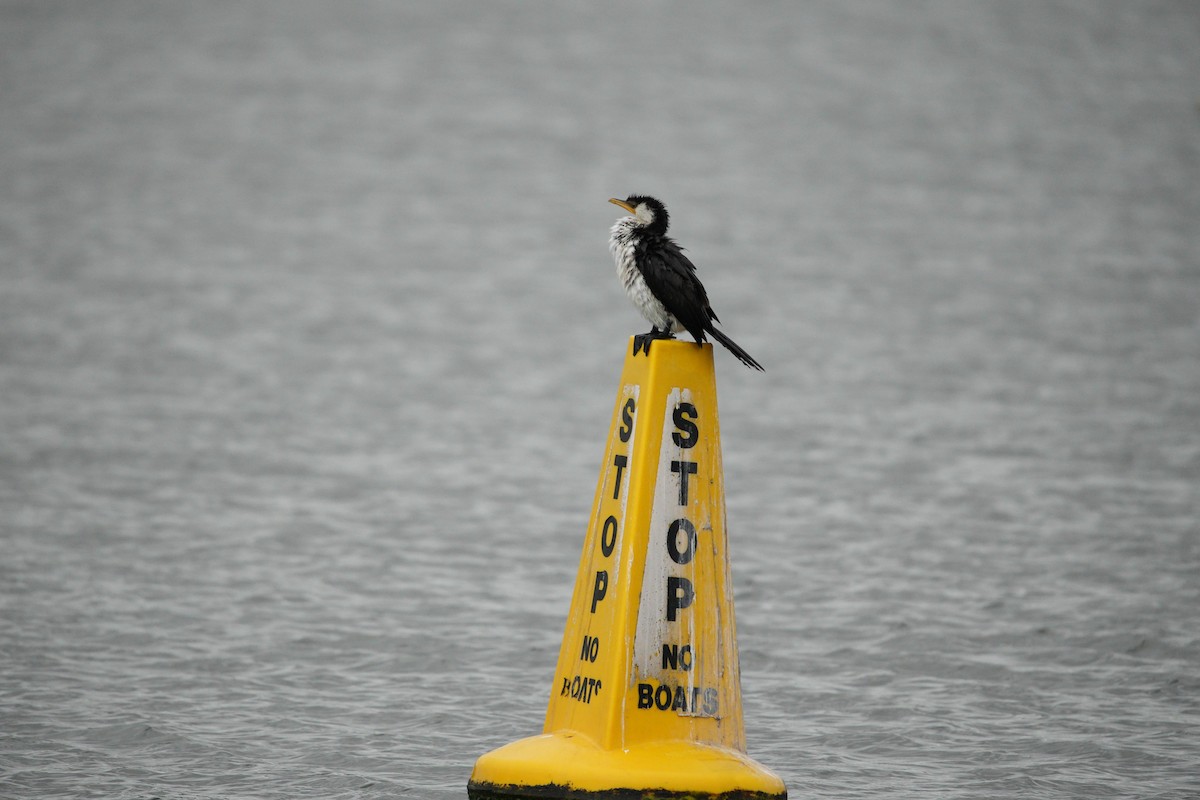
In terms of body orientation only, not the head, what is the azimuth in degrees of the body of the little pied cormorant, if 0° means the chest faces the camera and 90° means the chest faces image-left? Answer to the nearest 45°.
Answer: approximately 90°
